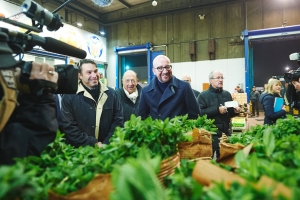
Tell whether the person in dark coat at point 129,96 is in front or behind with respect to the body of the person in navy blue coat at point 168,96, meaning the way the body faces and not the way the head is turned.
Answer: behind

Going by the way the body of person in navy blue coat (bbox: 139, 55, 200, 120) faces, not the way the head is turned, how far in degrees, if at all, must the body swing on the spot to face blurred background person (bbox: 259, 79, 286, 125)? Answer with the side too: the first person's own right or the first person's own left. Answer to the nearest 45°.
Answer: approximately 135° to the first person's own left

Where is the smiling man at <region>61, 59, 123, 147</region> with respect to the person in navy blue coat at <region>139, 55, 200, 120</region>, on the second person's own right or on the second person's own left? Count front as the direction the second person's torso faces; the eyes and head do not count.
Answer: on the second person's own right

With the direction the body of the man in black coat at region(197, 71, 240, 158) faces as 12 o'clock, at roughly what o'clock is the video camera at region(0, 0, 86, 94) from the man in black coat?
The video camera is roughly at 2 o'clock from the man in black coat.

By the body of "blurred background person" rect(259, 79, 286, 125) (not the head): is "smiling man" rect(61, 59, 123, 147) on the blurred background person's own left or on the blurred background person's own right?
on the blurred background person's own right
